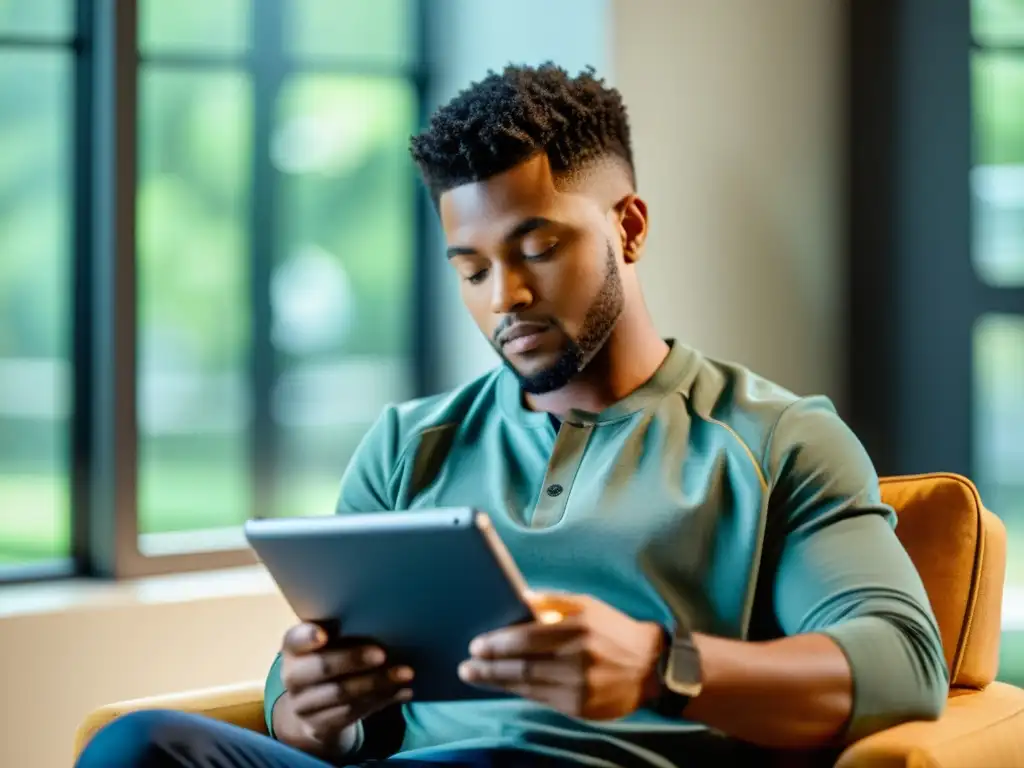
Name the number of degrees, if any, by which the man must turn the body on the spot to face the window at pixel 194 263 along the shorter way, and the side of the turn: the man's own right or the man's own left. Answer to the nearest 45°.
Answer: approximately 90° to the man's own right

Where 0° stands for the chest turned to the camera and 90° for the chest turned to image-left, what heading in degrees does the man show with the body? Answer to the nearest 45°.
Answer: approximately 45°

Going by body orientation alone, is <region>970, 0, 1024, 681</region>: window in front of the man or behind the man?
behind

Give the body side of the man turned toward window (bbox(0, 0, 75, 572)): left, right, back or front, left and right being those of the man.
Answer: right

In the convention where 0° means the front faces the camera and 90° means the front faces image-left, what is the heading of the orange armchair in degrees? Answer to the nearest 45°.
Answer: approximately 45°
